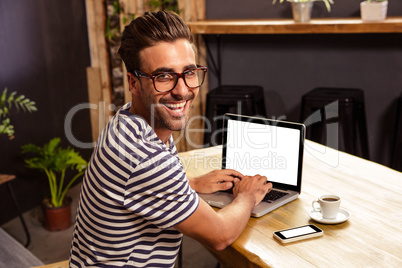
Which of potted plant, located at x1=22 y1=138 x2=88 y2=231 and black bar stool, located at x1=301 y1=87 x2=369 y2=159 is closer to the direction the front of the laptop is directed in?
the potted plant

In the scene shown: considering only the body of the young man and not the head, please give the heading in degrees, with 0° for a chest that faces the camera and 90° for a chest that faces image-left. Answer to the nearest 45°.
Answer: approximately 270°

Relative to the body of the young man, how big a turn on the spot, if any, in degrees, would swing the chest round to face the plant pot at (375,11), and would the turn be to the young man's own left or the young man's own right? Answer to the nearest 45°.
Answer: approximately 45° to the young man's own left

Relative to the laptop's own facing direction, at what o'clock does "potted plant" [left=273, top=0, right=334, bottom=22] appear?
The potted plant is roughly at 5 o'clock from the laptop.

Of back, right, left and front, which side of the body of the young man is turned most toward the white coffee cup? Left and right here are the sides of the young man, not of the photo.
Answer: front

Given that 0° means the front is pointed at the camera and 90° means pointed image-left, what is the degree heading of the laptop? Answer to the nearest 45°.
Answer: approximately 45°

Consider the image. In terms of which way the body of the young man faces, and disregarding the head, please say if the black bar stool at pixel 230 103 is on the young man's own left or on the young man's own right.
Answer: on the young man's own left

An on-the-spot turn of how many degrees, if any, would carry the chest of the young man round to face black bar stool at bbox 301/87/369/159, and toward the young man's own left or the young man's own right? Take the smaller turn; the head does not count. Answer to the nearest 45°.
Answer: approximately 45° to the young man's own left

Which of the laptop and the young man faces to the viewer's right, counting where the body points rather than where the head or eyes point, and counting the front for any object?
the young man

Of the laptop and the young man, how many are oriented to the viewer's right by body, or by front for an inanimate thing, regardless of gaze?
1

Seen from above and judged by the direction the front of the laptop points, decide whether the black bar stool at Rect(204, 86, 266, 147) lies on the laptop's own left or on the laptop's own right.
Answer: on the laptop's own right
